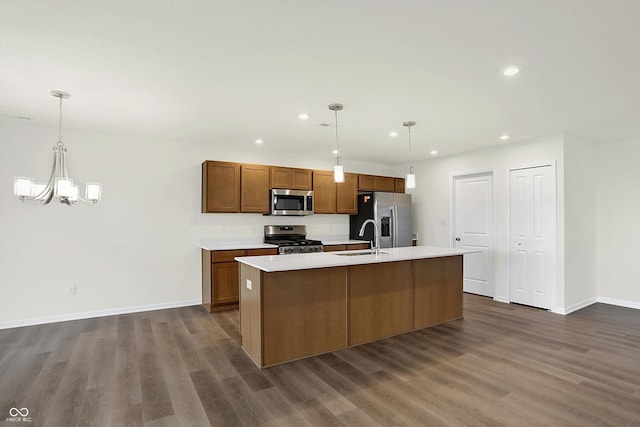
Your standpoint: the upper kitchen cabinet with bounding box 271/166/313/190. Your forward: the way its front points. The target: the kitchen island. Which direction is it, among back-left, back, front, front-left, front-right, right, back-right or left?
front

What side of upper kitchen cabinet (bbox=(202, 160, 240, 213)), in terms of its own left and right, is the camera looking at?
front

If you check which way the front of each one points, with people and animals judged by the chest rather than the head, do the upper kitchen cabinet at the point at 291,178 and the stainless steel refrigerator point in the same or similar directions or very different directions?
same or similar directions

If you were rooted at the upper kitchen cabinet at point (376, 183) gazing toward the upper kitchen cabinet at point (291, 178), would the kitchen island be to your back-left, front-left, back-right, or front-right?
front-left

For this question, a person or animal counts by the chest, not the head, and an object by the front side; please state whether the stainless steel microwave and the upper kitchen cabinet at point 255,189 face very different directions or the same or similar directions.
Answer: same or similar directions

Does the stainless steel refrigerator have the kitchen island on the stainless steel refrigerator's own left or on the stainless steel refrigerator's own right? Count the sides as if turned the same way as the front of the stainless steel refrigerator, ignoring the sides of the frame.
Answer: on the stainless steel refrigerator's own right

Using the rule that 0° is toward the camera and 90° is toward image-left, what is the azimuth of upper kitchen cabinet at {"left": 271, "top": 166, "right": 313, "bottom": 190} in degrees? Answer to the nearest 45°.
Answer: approximately 0°

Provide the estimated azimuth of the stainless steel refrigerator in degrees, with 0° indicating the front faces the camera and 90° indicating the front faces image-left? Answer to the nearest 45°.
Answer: approximately 315°

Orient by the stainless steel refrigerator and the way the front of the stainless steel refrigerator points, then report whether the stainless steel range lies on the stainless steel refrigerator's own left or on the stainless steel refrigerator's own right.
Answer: on the stainless steel refrigerator's own right

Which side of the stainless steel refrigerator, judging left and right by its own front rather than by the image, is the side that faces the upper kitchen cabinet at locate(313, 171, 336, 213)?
right

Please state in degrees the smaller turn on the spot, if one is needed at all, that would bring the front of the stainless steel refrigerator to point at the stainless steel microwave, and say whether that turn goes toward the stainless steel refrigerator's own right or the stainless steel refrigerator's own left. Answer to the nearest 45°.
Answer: approximately 90° to the stainless steel refrigerator's own right

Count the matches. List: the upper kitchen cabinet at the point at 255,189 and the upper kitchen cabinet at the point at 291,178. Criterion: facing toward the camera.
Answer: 2

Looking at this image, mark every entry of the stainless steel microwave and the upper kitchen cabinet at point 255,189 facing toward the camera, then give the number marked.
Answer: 2

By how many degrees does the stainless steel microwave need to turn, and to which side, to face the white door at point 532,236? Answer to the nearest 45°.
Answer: approximately 90° to its left
